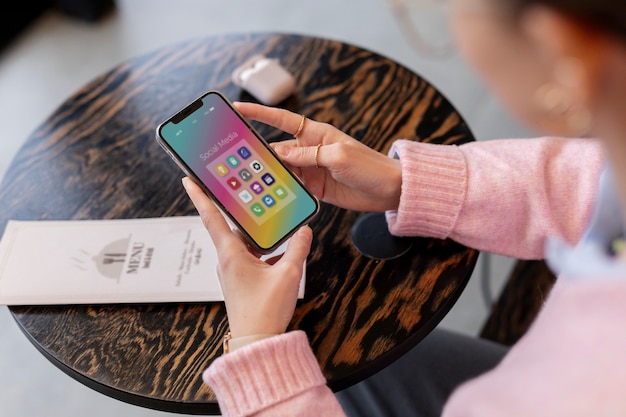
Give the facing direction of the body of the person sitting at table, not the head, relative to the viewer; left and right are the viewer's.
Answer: facing away from the viewer and to the left of the viewer
